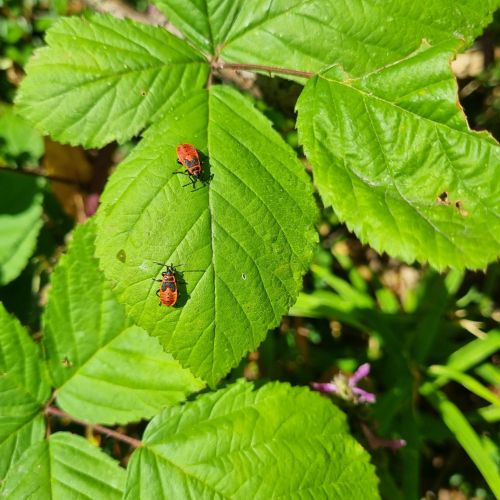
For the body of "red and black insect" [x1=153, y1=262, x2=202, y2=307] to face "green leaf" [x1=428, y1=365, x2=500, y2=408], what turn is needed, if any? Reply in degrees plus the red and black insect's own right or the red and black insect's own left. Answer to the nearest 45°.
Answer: approximately 45° to the red and black insect's own right

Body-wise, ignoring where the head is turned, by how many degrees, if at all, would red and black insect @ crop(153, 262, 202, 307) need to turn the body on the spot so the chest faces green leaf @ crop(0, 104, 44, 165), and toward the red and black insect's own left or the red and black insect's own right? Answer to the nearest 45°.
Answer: approximately 45° to the red and black insect's own left

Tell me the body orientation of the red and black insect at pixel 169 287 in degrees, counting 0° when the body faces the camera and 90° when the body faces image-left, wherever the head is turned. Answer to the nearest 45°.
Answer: approximately 180°

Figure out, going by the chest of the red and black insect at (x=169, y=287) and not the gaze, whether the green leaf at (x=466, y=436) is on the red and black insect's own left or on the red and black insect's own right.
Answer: on the red and black insect's own right
